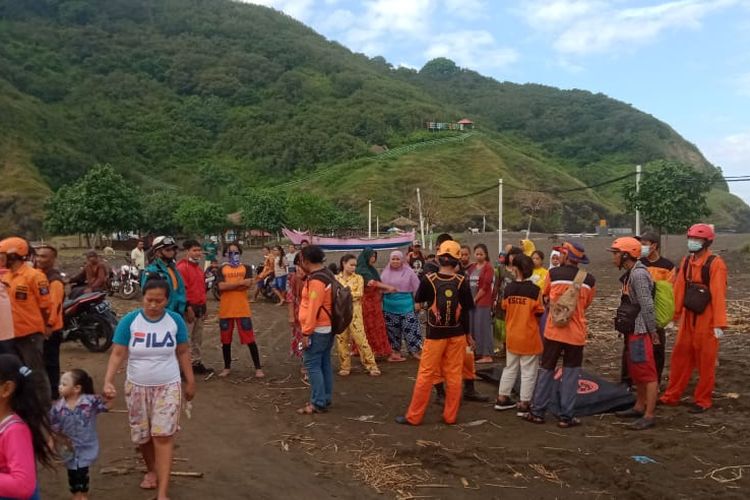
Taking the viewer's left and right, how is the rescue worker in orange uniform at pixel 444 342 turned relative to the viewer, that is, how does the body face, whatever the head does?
facing away from the viewer

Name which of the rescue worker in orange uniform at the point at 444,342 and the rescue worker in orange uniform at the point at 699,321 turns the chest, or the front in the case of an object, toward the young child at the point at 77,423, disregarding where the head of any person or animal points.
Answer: the rescue worker in orange uniform at the point at 699,321

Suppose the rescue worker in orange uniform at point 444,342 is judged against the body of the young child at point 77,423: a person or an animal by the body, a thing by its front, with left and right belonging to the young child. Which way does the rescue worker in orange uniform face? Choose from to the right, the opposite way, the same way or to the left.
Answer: the opposite way

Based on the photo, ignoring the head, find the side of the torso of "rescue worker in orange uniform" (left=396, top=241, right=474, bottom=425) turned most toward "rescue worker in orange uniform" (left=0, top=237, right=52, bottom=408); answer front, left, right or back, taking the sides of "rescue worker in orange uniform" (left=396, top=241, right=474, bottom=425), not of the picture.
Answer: left

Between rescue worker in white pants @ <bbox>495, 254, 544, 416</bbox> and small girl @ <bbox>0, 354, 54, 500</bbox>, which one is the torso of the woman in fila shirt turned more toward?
the small girl

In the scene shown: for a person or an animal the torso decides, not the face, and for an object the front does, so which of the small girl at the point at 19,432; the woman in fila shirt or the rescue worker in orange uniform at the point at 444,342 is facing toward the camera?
the woman in fila shirt

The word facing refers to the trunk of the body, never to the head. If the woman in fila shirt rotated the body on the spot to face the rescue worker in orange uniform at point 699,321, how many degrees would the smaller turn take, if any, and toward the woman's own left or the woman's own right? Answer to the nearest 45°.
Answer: approximately 90° to the woman's own left

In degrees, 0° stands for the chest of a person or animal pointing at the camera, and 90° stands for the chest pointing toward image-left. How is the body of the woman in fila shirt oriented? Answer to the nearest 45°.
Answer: approximately 0°

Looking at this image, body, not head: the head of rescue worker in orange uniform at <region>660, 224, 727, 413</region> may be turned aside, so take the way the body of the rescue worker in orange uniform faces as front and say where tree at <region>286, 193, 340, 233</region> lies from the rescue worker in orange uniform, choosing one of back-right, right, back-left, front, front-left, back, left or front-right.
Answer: right

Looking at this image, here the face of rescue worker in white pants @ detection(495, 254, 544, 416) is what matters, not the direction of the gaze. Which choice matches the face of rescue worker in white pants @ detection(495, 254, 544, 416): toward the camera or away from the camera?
away from the camera

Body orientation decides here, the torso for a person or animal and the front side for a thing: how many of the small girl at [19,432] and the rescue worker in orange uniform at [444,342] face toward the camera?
0

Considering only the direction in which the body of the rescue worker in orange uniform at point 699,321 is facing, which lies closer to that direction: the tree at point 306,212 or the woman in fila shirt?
the woman in fila shirt
